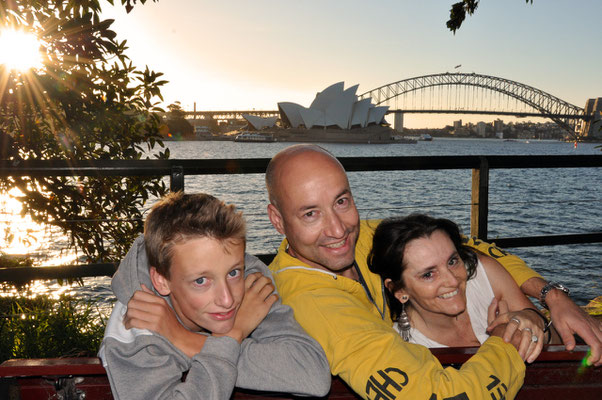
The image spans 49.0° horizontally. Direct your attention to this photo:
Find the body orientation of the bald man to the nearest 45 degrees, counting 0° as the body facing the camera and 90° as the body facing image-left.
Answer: approximately 315°

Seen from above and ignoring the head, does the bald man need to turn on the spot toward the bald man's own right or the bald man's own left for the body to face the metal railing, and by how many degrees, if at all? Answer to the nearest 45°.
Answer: approximately 180°

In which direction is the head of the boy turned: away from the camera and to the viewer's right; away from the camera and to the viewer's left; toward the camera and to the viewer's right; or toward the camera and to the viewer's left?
toward the camera and to the viewer's right
